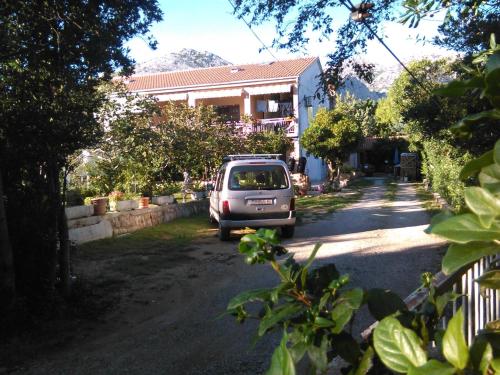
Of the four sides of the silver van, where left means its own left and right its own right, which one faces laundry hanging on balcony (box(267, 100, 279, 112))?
front

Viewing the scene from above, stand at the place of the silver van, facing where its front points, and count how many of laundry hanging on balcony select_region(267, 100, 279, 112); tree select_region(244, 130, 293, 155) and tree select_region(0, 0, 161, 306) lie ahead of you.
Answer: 2

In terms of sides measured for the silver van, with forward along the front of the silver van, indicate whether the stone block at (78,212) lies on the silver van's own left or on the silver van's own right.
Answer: on the silver van's own left

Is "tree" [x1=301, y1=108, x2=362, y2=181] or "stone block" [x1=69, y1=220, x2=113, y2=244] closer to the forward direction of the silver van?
the tree

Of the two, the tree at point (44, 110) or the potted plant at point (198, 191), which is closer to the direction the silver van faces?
the potted plant

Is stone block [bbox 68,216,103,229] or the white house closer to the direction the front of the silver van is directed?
the white house

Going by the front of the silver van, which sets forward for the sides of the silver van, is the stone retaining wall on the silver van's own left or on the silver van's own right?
on the silver van's own left

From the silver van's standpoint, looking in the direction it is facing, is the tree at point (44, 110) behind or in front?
behind

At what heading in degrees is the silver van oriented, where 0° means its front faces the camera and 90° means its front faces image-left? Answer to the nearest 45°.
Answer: approximately 180°

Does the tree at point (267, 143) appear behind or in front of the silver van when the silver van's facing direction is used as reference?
in front

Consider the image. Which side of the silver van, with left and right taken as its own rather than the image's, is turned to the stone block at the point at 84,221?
left

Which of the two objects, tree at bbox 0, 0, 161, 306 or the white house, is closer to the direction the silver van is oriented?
the white house

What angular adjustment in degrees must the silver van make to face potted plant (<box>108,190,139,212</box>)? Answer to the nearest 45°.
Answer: approximately 45° to its left

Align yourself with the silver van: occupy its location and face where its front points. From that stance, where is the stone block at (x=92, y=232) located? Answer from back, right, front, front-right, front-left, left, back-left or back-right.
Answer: left
